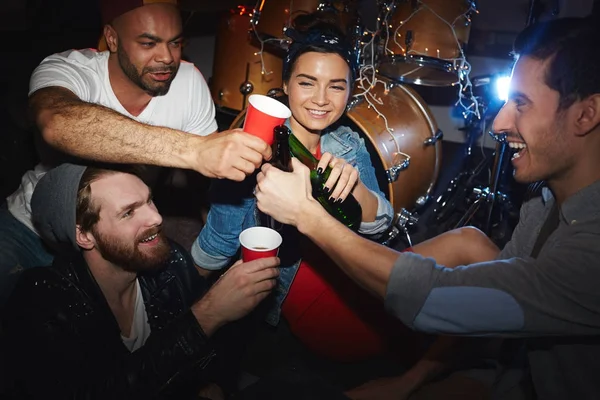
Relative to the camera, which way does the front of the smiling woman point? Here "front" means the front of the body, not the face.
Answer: toward the camera

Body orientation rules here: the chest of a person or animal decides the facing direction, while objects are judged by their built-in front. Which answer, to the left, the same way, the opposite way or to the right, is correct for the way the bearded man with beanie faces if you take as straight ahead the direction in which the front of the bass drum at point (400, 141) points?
to the left

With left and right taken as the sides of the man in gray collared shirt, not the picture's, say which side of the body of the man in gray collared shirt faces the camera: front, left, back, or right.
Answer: left

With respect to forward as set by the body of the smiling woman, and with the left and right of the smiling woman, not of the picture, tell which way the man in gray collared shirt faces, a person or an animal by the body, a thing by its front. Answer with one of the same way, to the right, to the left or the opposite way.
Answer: to the right

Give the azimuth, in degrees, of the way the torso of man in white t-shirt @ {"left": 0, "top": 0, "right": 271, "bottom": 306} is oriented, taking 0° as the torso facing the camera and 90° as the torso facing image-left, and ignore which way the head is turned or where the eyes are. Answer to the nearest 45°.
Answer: approximately 315°

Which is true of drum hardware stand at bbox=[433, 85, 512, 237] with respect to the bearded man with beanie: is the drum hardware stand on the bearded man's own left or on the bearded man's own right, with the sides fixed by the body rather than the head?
on the bearded man's own left

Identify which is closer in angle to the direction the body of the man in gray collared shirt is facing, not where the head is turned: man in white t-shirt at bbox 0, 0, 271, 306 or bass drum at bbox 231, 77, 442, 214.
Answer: the man in white t-shirt

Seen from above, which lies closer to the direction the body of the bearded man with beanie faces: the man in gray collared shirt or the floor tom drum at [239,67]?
the man in gray collared shirt

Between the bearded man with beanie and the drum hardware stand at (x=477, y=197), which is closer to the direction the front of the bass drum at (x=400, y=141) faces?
the bearded man with beanie

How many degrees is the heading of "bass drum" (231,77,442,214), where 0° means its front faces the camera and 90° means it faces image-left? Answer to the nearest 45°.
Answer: approximately 45°

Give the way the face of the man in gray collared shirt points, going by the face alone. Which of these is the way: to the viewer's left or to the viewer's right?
to the viewer's left

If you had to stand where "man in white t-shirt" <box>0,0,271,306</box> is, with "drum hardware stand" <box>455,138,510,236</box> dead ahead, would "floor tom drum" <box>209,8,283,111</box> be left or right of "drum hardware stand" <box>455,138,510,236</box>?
left

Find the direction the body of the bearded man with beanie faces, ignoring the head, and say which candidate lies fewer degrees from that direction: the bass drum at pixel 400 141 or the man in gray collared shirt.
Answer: the man in gray collared shirt
